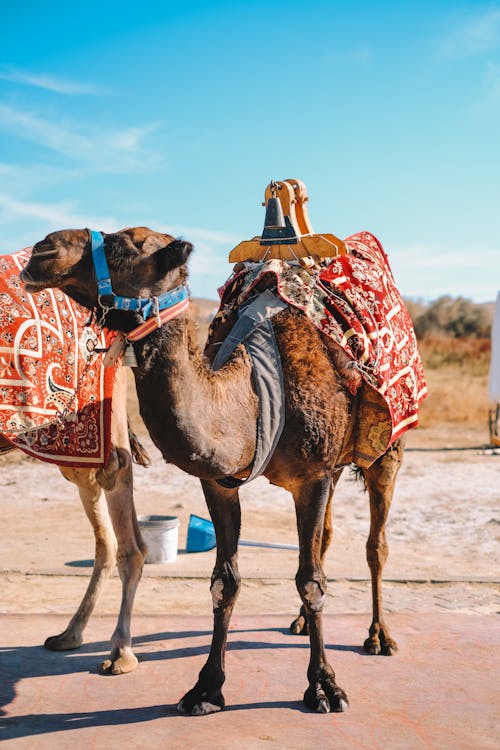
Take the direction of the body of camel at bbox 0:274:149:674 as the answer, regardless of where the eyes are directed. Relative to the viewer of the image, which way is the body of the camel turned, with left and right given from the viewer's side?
facing to the left of the viewer

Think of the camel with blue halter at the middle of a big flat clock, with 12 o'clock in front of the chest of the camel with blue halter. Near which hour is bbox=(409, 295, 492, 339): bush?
The bush is roughly at 5 o'clock from the camel with blue halter.

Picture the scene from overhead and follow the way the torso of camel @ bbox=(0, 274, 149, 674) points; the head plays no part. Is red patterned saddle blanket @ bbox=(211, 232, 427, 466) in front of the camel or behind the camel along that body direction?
behind

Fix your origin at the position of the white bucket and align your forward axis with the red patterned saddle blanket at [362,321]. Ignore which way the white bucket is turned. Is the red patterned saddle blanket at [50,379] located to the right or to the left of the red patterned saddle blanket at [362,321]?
right

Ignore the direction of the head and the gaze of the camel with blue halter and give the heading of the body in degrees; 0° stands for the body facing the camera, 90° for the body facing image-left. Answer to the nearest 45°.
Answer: approximately 45°

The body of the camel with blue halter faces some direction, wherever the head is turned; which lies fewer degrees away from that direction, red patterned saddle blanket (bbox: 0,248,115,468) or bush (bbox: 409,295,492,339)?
the red patterned saddle blanket
